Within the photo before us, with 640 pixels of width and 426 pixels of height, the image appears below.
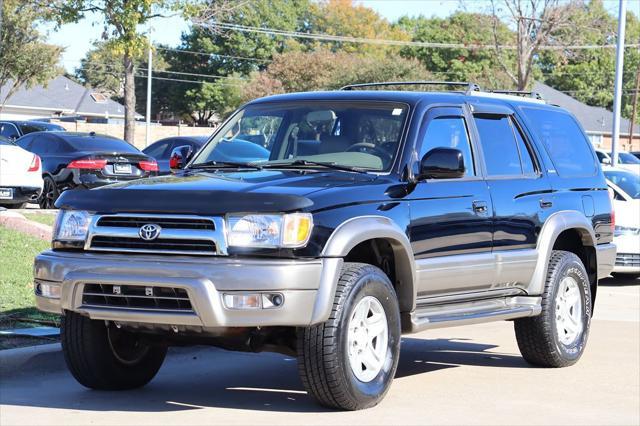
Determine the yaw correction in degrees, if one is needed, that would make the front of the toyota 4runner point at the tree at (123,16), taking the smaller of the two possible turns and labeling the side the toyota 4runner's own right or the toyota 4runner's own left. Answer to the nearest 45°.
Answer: approximately 135° to the toyota 4runner's own right

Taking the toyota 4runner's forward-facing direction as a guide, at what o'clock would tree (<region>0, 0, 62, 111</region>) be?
The tree is roughly at 4 o'clock from the toyota 4runner.

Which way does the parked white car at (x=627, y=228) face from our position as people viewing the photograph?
facing the viewer and to the right of the viewer

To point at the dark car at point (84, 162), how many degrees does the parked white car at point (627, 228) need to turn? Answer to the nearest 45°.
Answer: approximately 135° to its right

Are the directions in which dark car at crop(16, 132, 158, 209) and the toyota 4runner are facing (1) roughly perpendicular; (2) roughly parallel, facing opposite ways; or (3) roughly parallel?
roughly perpendicular

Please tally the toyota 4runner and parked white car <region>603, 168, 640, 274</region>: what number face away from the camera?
0

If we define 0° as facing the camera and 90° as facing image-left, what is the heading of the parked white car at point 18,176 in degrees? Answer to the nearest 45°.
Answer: approximately 135°

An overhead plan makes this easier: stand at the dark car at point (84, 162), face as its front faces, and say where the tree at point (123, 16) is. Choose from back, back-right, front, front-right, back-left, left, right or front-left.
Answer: front-right

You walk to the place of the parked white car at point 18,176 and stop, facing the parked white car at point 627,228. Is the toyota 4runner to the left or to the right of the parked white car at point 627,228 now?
right

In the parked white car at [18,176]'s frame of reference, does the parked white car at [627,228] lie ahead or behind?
behind

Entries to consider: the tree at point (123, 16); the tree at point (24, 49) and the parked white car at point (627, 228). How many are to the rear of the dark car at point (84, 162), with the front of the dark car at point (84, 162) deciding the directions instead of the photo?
1

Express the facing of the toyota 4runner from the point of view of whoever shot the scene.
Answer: facing the viewer and to the left of the viewer

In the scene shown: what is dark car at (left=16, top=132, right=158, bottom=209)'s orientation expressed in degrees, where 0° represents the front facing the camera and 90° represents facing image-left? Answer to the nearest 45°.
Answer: approximately 135°

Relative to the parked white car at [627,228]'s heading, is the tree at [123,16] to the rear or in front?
to the rear

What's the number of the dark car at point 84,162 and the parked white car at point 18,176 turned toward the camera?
0

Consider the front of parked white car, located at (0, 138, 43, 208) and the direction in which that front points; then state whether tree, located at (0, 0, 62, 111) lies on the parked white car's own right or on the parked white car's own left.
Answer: on the parked white car's own right

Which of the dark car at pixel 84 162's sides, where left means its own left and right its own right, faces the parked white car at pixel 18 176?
left
